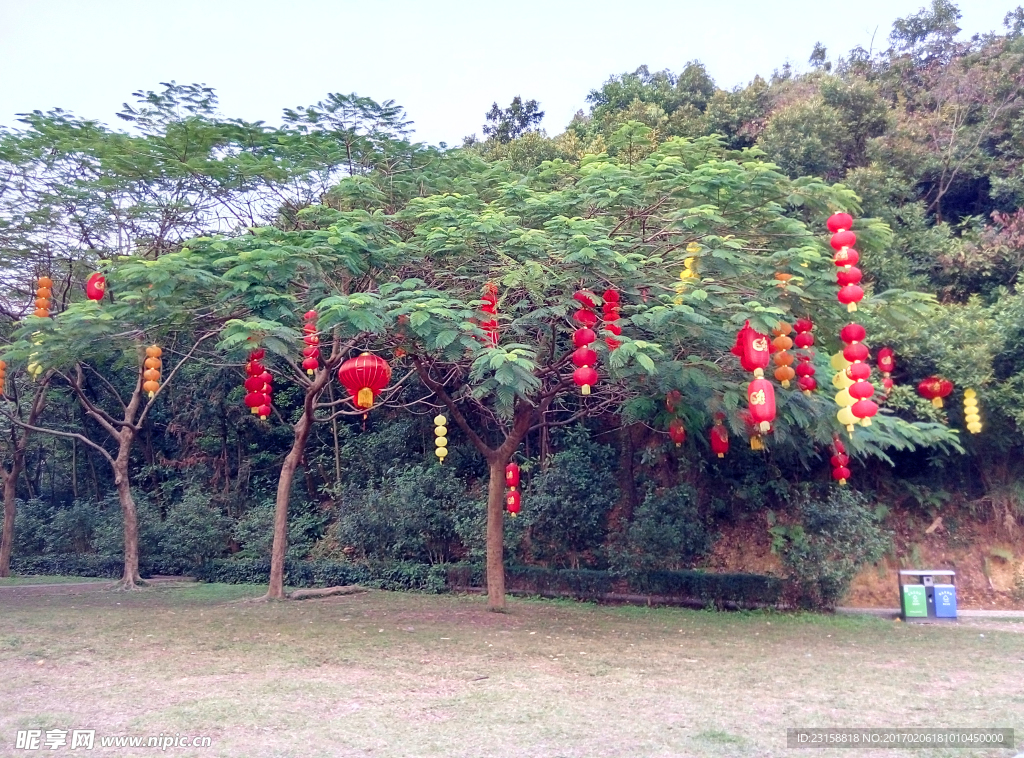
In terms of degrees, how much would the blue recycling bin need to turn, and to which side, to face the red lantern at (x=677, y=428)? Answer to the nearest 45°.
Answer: approximately 45° to its right

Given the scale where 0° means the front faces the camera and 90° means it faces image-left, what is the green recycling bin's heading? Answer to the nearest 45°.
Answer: approximately 0°

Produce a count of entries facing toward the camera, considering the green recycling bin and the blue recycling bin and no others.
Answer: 2
